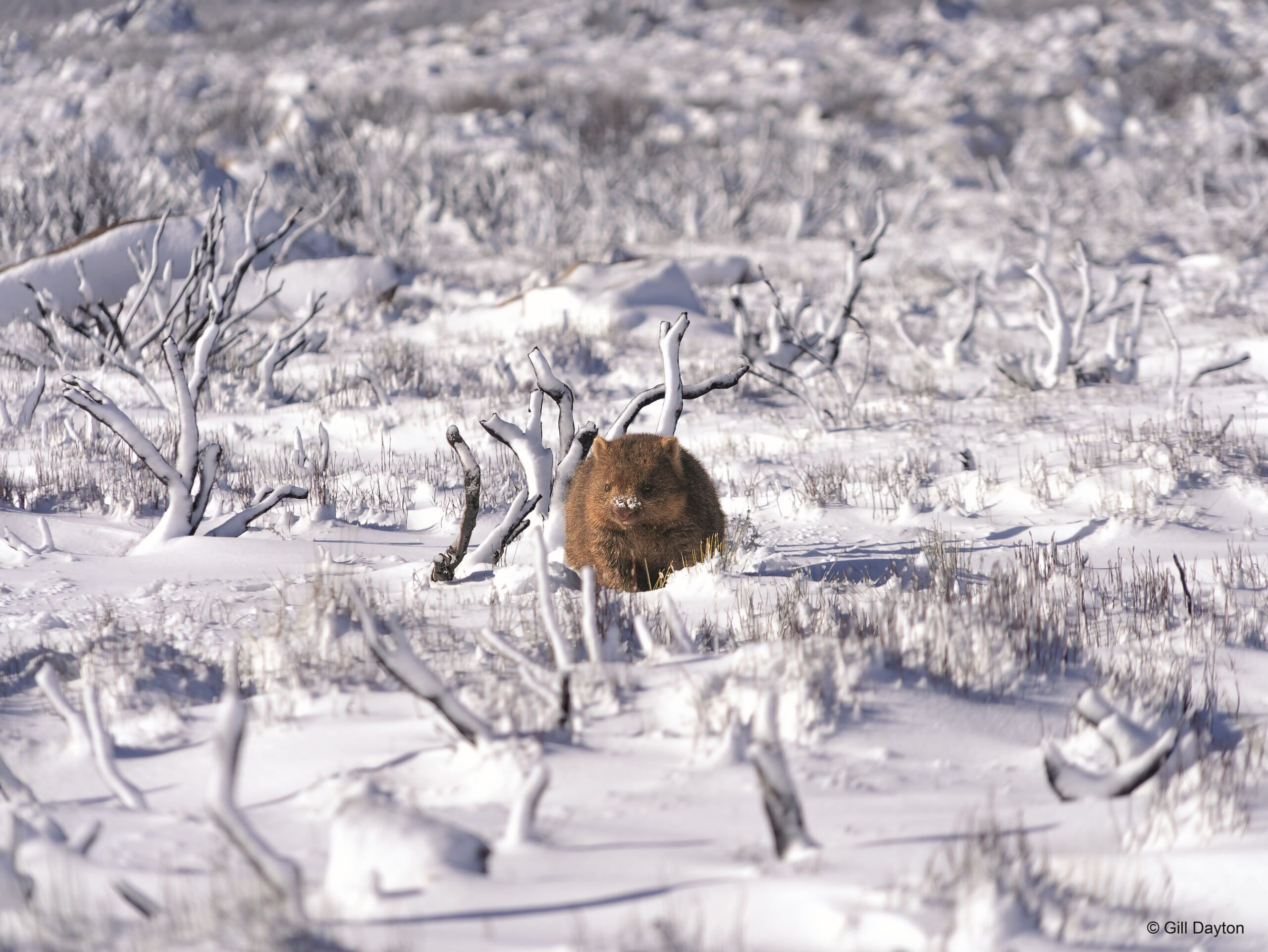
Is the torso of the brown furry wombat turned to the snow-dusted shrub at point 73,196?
no

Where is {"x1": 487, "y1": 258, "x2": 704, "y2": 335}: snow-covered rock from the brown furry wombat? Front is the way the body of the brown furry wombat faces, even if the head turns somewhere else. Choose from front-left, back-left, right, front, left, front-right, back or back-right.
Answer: back

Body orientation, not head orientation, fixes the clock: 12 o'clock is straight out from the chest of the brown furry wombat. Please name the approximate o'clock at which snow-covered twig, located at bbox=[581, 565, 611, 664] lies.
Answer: The snow-covered twig is roughly at 12 o'clock from the brown furry wombat.

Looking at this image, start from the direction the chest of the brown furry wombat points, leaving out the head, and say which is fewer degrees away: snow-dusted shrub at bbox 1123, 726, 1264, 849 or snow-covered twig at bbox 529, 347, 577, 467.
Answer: the snow-dusted shrub

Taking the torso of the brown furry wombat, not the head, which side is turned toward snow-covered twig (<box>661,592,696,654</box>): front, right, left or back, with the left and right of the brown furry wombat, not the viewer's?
front

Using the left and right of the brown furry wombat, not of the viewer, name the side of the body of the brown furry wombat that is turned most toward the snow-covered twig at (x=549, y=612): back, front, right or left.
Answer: front

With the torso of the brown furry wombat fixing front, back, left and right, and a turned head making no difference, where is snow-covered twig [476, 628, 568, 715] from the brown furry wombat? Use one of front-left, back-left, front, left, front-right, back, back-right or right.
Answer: front

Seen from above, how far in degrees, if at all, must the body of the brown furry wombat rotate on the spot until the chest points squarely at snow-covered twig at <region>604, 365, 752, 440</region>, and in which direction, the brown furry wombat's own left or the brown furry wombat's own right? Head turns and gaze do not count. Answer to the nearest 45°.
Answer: approximately 180°

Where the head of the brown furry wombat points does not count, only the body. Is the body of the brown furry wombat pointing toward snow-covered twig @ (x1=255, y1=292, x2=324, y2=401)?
no

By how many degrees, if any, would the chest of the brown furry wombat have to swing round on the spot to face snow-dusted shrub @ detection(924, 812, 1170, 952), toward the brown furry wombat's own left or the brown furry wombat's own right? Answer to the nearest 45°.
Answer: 0° — it already faces it

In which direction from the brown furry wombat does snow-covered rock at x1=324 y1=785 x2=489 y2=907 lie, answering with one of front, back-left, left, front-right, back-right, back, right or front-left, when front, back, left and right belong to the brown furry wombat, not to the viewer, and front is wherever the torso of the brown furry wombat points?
front

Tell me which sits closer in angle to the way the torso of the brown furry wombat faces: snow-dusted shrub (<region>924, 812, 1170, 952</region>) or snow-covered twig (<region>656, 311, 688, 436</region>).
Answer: the snow-dusted shrub

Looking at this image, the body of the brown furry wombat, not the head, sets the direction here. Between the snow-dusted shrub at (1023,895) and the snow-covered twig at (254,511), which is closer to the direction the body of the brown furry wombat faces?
the snow-dusted shrub

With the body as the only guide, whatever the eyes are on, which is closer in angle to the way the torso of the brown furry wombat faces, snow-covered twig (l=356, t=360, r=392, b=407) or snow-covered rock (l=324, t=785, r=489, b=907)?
the snow-covered rock

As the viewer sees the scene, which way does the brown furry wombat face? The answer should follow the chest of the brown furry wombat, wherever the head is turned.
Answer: toward the camera

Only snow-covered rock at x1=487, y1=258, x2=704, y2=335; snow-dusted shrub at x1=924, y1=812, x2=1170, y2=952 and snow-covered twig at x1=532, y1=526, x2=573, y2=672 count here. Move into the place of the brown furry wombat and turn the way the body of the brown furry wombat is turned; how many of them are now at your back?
1

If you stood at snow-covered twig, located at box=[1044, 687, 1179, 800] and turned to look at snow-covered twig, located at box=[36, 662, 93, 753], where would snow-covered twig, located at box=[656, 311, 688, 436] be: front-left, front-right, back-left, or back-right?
front-right
